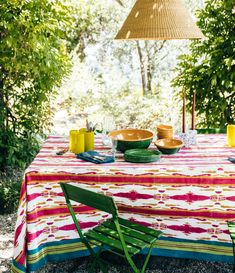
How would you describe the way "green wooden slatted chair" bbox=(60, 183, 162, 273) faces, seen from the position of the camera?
facing away from the viewer and to the right of the viewer

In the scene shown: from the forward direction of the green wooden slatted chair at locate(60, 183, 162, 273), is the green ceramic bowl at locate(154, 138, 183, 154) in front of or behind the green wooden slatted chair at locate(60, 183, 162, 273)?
in front

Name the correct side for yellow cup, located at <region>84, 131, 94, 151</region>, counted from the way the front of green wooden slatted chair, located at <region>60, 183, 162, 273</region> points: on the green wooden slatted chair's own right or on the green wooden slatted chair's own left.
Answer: on the green wooden slatted chair's own left

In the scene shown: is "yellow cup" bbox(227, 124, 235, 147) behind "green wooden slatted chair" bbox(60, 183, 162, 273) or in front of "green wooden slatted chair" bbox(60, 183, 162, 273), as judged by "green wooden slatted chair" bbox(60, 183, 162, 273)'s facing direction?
in front

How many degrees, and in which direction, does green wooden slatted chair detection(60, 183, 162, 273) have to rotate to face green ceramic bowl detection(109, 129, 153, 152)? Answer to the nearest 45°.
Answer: approximately 45° to its left
